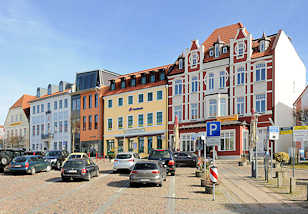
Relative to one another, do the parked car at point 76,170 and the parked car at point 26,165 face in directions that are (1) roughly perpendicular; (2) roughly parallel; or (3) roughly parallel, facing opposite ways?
roughly parallel

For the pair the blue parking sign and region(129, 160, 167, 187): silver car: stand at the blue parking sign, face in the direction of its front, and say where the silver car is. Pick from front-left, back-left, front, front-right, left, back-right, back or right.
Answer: right

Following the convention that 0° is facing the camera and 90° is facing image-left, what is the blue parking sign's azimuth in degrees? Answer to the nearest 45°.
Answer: approximately 0°

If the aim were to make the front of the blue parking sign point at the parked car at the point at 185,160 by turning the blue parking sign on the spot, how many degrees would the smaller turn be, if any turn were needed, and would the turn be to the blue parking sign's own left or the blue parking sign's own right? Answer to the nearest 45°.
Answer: approximately 180°

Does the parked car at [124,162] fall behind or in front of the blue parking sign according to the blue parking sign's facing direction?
behind
